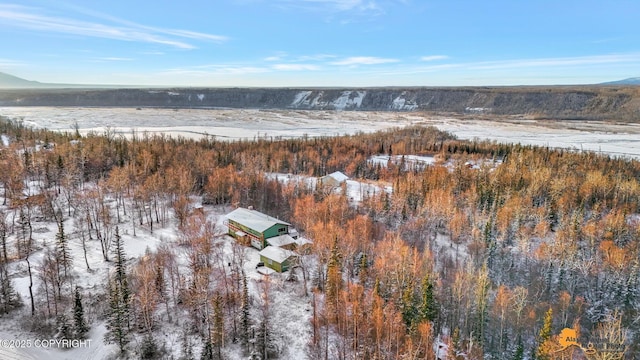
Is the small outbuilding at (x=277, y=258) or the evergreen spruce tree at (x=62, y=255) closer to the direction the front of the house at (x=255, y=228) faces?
the evergreen spruce tree

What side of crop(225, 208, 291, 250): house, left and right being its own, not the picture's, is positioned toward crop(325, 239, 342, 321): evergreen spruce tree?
left

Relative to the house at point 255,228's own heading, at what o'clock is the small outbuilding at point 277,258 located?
The small outbuilding is roughly at 10 o'clock from the house.

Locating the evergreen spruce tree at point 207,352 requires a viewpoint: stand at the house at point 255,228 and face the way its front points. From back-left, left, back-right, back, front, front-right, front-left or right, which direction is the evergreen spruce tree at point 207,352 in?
front-left

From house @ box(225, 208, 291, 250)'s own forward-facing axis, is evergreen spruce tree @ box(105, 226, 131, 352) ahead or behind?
ahead

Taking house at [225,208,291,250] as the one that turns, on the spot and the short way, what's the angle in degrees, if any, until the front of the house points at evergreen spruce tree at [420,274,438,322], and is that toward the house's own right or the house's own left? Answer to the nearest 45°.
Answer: approximately 90° to the house's own left

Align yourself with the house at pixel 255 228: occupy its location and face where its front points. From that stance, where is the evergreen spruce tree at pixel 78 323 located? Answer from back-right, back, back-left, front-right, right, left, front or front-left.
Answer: front

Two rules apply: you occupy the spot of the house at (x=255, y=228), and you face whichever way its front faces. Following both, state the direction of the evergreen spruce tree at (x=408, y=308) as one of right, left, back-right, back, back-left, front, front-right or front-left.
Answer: left

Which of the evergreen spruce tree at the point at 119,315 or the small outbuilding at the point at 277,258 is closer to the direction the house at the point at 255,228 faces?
the evergreen spruce tree

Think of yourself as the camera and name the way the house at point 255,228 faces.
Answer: facing the viewer and to the left of the viewer

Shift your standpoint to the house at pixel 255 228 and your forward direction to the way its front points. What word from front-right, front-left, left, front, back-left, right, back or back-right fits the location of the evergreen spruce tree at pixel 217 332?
front-left

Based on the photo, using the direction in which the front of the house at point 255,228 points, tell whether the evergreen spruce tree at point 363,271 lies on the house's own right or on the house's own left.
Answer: on the house's own left

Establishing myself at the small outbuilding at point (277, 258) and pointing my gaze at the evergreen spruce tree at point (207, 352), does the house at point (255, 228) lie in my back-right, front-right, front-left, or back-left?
back-right

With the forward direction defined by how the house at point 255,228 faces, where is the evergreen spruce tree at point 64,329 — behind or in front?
in front

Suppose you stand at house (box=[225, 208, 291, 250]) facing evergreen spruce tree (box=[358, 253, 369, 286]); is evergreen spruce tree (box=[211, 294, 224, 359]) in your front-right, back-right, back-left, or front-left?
front-right
